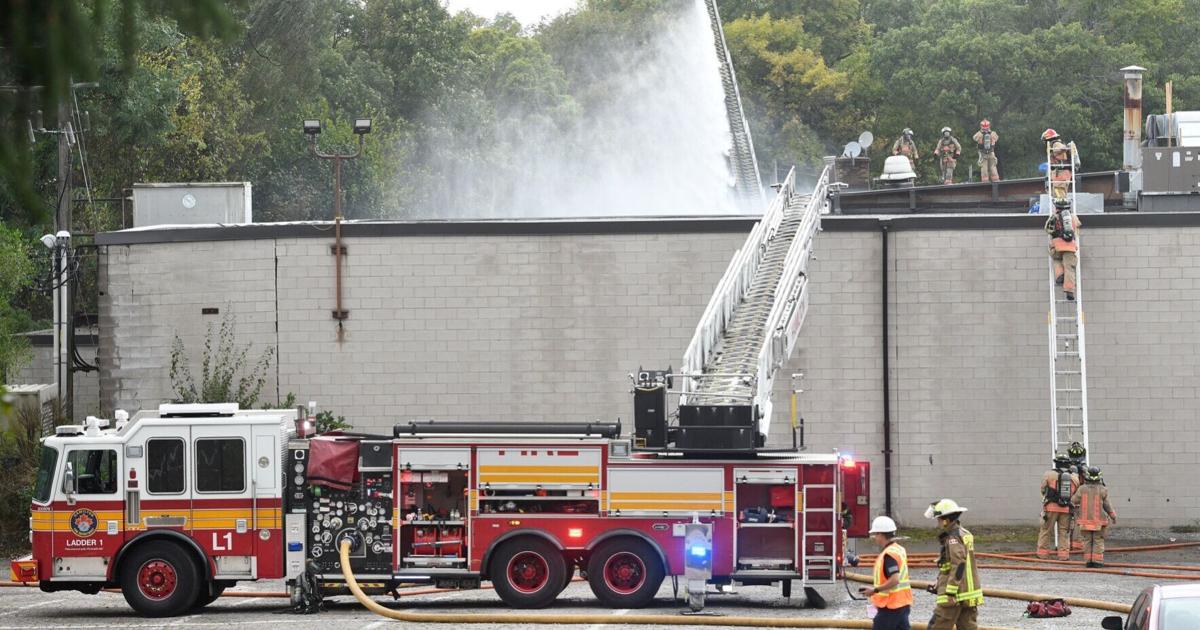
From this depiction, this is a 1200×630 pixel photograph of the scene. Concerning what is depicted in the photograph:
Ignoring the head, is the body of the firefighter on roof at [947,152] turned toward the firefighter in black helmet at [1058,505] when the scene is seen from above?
yes

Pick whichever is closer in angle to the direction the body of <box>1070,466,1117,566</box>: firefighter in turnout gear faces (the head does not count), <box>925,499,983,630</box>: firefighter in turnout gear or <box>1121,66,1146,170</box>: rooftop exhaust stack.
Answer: the rooftop exhaust stack

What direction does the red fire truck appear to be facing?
to the viewer's left

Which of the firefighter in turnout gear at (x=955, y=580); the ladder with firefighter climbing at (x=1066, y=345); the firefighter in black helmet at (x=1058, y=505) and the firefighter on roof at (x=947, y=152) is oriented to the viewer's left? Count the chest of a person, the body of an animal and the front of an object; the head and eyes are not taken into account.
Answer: the firefighter in turnout gear

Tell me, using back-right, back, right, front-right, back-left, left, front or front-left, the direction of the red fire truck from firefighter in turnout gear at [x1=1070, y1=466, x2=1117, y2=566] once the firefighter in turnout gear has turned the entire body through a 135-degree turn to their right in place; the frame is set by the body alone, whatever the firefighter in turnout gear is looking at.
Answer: right

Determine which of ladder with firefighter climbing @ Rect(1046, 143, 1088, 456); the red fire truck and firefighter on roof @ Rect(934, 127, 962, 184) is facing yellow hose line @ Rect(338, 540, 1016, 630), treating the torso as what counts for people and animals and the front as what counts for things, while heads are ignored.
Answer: the firefighter on roof

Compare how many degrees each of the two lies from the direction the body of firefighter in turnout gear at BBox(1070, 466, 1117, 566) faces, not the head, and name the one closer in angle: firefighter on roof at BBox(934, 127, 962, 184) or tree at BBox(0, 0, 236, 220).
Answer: the firefighter on roof

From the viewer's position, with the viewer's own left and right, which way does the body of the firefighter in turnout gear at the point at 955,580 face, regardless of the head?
facing to the left of the viewer

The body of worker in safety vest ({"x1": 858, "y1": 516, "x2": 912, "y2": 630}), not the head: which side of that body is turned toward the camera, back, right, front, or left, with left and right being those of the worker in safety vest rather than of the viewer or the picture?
left

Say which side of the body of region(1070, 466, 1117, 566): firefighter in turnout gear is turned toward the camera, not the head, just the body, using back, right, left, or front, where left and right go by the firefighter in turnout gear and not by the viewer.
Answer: back

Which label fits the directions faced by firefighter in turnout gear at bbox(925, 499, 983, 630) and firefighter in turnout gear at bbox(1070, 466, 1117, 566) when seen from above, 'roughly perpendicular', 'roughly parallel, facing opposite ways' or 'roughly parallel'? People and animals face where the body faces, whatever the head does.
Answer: roughly perpendicular
